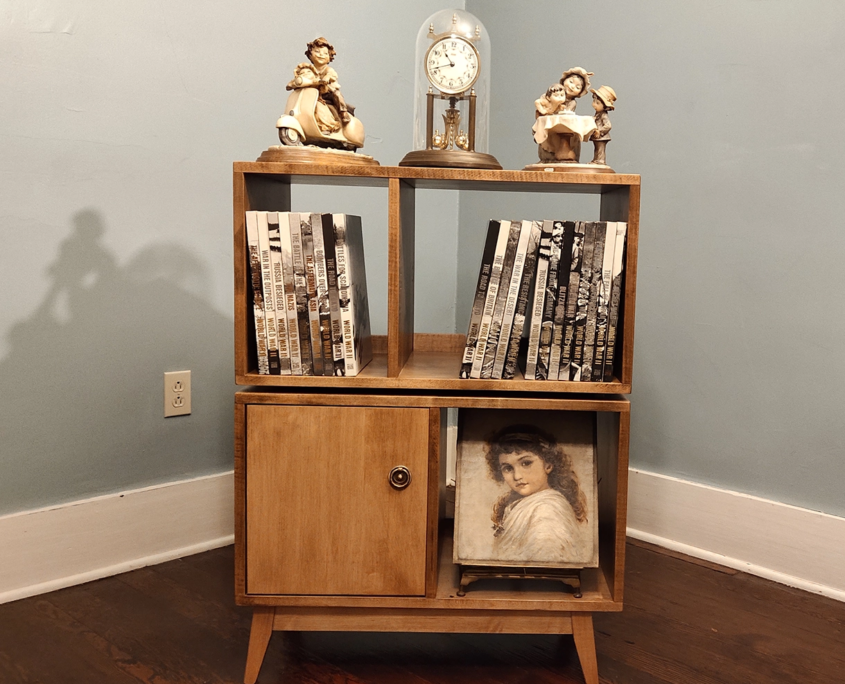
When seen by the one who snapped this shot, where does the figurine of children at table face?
facing the viewer

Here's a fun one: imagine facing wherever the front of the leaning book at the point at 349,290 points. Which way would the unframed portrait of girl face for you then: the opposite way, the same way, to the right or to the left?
to the right

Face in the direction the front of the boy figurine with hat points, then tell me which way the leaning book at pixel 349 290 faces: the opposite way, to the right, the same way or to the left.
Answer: the opposite way

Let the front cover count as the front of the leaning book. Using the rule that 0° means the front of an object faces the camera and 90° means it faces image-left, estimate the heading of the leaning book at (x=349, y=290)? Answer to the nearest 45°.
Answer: approximately 270°

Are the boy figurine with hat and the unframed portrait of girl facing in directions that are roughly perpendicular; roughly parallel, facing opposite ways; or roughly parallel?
roughly perpendicular

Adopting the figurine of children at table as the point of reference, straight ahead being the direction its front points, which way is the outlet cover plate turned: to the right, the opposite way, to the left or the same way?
to the left
